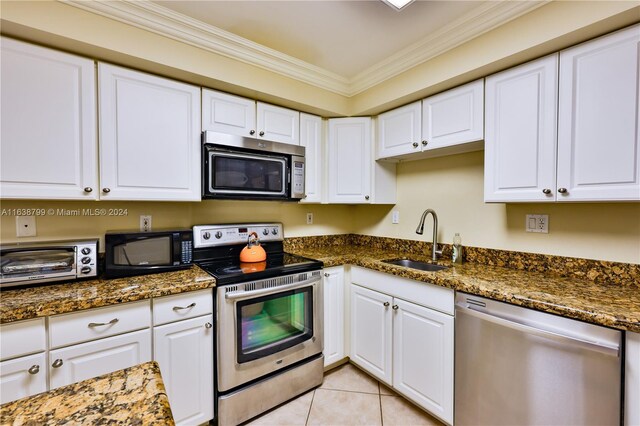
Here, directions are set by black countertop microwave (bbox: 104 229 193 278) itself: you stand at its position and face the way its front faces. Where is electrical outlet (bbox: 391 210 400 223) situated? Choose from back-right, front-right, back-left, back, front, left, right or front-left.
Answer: left

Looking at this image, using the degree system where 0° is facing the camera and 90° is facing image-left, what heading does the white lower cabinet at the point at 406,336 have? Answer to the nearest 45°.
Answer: approximately 45°

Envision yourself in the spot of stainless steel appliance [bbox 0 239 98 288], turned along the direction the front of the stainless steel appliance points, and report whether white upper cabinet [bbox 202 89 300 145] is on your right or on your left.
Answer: on your left

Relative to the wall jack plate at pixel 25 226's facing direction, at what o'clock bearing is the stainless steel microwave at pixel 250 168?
The stainless steel microwave is roughly at 10 o'clock from the wall jack plate.

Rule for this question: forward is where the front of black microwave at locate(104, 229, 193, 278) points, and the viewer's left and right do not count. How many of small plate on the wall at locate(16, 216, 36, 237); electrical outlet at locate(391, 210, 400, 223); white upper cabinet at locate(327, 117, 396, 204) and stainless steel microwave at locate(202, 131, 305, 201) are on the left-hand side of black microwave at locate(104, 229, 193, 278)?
3

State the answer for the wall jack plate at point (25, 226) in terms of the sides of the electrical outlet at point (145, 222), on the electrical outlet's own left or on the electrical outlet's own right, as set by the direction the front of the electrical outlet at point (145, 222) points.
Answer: on the electrical outlet's own right

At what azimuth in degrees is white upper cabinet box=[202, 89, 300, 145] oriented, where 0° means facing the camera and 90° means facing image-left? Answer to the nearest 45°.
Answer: approximately 315°

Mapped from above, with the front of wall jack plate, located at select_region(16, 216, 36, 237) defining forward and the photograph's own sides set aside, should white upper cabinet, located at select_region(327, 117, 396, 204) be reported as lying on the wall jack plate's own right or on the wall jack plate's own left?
on the wall jack plate's own left
